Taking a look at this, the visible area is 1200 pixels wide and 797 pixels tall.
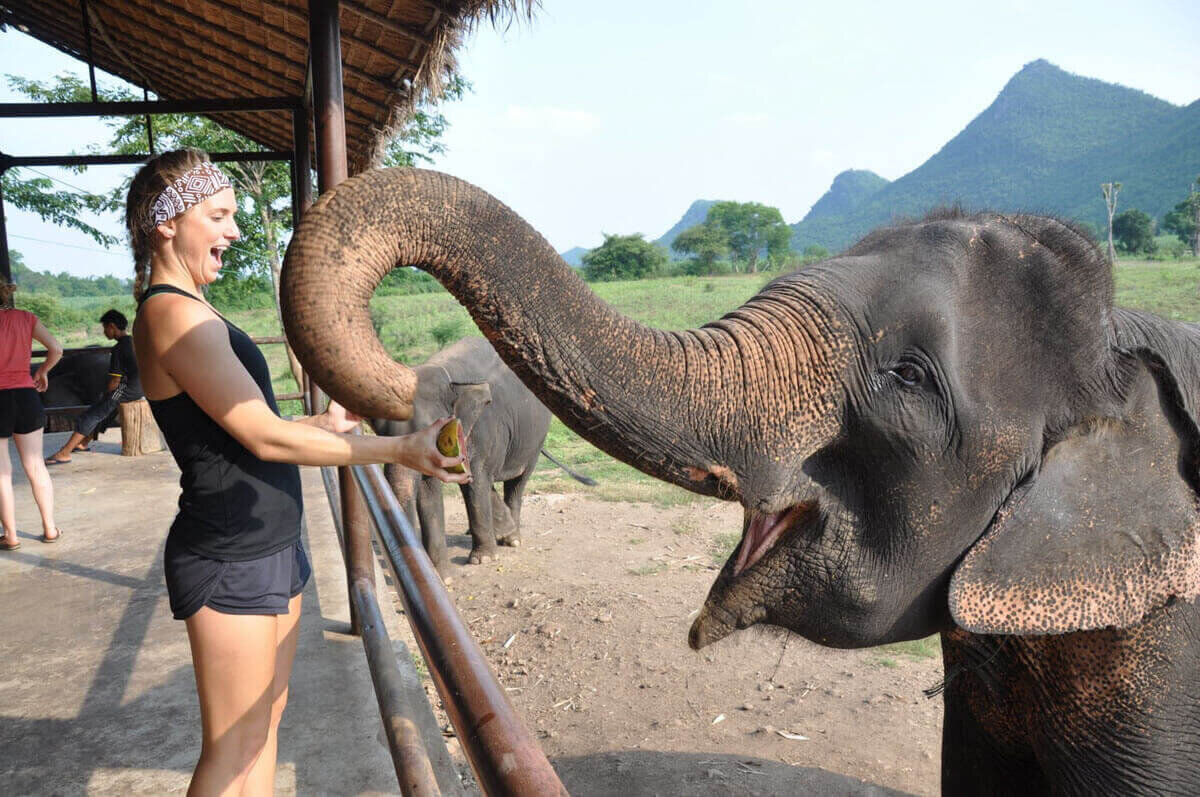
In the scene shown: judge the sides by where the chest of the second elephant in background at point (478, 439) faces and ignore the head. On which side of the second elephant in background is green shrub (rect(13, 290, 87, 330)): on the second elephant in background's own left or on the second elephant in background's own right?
on the second elephant in background's own right

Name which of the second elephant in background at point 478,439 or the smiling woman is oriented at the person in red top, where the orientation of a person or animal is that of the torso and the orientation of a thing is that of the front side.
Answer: the second elephant in background

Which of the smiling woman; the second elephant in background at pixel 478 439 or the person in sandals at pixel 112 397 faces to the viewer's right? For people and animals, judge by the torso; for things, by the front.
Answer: the smiling woman

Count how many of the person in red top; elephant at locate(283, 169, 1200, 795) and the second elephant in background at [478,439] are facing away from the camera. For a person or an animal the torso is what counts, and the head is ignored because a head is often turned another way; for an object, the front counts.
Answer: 1

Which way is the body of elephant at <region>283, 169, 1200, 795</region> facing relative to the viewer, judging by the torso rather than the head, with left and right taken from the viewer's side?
facing to the left of the viewer

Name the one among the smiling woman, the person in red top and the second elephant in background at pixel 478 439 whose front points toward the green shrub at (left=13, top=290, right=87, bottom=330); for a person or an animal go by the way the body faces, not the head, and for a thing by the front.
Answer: the person in red top

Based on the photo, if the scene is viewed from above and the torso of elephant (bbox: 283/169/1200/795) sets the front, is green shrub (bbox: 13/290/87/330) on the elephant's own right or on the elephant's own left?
on the elephant's own right

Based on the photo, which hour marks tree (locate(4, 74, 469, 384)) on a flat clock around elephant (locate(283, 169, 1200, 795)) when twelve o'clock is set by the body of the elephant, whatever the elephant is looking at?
The tree is roughly at 2 o'clock from the elephant.

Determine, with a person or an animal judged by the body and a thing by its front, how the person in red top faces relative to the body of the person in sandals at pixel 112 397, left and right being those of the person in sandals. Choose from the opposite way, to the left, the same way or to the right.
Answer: to the right

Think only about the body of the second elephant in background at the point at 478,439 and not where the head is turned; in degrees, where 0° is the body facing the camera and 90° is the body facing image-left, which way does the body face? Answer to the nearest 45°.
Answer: approximately 45°

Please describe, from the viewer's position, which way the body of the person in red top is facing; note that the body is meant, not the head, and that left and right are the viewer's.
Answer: facing away from the viewer

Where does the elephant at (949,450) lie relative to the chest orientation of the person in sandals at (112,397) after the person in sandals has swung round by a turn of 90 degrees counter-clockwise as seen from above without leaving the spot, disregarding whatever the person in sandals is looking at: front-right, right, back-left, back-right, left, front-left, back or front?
front

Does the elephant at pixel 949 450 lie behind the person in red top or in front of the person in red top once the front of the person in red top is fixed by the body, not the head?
behind

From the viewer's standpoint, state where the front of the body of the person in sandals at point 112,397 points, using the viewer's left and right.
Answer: facing to the left of the viewer

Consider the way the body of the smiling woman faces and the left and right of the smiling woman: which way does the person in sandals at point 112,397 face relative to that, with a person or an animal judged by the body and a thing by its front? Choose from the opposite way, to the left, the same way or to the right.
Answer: the opposite way

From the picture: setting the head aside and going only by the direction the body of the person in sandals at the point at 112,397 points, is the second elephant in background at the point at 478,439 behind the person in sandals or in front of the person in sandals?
behind
